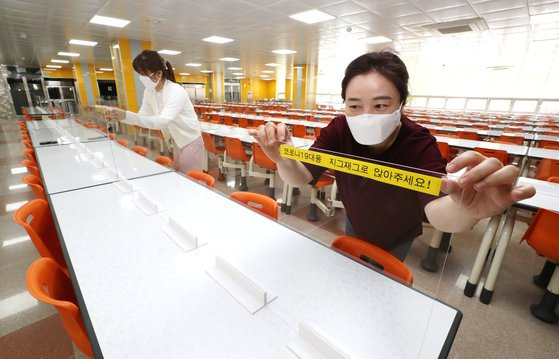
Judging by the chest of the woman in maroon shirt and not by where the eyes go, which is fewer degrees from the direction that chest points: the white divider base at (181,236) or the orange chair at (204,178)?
the white divider base

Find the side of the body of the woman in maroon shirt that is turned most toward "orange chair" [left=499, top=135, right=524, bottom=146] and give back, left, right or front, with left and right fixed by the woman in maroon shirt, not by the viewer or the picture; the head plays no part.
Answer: back

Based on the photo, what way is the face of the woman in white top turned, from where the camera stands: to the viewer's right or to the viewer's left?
to the viewer's left

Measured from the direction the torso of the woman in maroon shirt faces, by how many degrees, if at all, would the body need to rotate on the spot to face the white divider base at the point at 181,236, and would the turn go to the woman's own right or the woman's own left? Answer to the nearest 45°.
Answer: approximately 45° to the woman's own right

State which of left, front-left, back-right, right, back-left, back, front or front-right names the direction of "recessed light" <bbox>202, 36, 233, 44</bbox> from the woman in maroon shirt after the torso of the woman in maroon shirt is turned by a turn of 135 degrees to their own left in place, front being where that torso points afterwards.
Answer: back-left

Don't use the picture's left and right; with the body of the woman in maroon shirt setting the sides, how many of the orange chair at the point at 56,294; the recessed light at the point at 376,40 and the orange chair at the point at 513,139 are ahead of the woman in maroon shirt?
1

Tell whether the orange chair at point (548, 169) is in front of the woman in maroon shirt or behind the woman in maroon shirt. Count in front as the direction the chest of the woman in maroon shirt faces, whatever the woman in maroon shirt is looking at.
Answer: behind

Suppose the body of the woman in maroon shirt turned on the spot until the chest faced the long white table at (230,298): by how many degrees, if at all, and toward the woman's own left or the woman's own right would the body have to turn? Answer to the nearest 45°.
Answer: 0° — they already face it

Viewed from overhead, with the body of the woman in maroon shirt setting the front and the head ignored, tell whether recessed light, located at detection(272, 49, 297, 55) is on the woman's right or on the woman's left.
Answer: on the woman's right

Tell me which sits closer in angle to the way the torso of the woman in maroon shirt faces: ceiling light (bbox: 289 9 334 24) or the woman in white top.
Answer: the woman in white top

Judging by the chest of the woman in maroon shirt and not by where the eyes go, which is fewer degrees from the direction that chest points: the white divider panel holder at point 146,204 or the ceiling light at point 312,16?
the white divider panel holder

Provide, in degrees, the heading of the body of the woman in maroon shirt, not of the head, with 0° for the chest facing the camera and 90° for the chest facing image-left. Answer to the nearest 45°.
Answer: approximately 45°

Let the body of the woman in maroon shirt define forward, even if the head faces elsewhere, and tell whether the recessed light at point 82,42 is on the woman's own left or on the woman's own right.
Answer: on the woman's own right

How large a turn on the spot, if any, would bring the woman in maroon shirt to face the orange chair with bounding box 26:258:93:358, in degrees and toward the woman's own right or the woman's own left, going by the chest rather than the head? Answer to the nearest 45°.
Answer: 0° — they already face it
